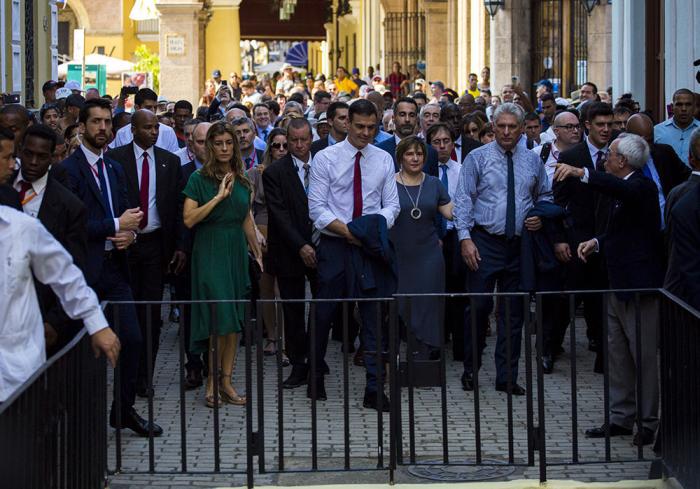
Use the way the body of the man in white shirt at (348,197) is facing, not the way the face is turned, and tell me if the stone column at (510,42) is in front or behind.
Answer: behind

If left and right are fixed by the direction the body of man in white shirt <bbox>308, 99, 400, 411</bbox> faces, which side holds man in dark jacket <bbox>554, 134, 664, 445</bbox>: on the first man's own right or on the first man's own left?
on the first man's own left

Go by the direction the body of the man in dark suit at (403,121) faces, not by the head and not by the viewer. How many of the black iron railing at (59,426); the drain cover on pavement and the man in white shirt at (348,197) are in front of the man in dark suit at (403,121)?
3

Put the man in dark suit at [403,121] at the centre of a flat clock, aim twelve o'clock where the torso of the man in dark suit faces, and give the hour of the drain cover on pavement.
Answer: The drain cover on pavement is roughly at 12 o'clock from the man in dark suit.

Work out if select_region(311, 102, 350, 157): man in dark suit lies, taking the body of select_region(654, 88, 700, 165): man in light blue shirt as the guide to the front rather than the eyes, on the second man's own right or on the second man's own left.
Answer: on the second man's own right

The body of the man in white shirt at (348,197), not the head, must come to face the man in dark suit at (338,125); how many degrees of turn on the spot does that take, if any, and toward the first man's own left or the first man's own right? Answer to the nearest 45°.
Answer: approximately 180°

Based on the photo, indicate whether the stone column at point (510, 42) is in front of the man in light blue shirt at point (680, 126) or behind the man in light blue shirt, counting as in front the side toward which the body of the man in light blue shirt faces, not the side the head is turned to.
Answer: behind

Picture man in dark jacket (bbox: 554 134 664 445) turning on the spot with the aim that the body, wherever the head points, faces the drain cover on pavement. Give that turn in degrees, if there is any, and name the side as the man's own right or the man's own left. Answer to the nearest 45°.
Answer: approximately 45° to the man's own left

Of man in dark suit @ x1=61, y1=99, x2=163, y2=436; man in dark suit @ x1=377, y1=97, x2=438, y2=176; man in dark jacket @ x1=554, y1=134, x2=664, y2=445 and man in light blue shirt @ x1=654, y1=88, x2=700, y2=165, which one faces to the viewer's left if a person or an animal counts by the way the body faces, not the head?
man in dark jacket @ x1=554, y1=134, x2=664, y2=445

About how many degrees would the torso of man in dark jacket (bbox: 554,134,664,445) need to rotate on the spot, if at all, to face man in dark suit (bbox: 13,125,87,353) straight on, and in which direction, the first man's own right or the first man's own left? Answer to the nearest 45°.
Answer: approximately 45° to the first man's own left
